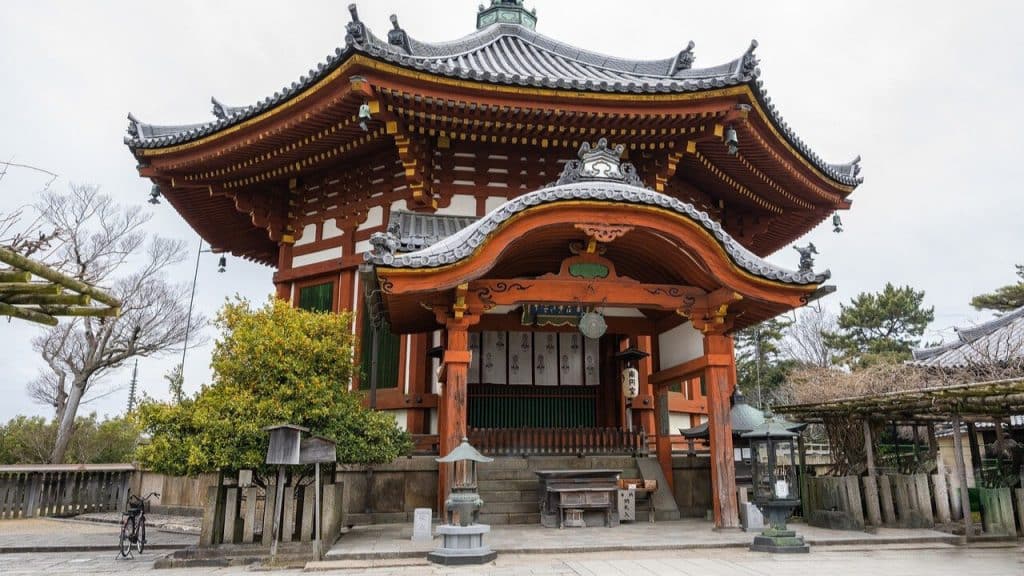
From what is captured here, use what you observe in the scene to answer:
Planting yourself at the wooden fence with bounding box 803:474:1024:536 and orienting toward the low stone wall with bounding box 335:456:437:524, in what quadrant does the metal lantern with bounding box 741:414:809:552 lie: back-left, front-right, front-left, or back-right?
front-left

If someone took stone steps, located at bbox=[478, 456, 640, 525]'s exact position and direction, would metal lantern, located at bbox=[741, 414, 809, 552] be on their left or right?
on their left

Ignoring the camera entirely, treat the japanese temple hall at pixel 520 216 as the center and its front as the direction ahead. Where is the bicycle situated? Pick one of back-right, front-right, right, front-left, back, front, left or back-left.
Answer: right

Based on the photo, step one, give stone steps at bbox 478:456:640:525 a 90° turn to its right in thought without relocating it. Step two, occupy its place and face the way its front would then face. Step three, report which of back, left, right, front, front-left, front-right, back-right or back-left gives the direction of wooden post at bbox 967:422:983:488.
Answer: back

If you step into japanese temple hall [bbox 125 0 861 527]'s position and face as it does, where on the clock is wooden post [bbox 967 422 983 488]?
The wooden post is roughly at 9 o'clock from the japanese temple hall.

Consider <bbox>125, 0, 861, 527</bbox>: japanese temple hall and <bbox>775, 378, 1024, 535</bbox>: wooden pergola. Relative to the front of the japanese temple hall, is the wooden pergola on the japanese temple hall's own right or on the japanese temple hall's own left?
on the japanese temple hall's own left

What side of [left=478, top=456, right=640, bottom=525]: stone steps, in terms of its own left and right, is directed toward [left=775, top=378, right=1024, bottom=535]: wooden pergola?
left

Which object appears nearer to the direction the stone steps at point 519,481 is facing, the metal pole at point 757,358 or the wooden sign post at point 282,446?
the wooden sign post

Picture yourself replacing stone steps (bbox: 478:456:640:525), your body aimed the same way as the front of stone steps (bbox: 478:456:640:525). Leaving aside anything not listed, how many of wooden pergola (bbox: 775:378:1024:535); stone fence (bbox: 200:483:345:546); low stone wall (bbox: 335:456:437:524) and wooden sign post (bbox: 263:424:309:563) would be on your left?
1

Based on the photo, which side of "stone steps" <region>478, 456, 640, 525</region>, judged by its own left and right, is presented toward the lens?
front

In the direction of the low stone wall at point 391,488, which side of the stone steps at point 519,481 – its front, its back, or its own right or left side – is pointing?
right

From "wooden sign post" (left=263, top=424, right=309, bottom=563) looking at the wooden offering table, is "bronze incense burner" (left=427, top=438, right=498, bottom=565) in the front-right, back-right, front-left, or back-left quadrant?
front-right

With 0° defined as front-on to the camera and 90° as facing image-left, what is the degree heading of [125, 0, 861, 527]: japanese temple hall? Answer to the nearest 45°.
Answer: approximately 0°

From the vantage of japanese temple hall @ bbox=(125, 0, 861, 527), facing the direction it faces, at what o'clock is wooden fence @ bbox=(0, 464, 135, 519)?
The wooden fence is roughly at 2 o'clock from the japanese temple hall.

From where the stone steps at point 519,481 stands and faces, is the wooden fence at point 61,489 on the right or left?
on its right

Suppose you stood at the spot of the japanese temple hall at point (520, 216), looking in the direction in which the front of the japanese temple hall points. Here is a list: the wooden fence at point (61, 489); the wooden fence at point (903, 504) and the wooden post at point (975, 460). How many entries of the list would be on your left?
2

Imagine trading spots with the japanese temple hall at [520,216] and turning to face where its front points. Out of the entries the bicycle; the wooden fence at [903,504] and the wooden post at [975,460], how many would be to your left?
2

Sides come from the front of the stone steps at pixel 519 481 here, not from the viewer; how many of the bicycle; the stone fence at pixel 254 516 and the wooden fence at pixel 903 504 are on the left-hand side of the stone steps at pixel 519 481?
1

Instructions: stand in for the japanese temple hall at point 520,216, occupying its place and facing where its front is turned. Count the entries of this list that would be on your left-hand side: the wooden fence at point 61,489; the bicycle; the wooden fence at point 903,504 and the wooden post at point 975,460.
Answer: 2
